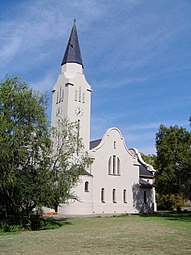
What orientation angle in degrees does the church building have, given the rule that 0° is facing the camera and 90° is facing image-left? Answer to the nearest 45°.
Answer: approximately 45°

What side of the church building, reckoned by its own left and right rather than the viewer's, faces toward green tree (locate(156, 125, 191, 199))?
left
